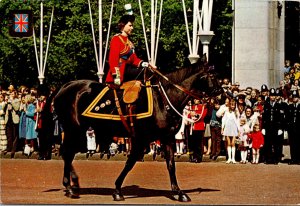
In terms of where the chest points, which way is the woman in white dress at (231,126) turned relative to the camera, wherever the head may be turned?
toward the camera

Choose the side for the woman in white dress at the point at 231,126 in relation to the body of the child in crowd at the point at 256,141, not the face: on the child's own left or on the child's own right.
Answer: on the child's own right

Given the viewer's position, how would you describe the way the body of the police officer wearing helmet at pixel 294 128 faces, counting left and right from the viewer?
facing the viewer

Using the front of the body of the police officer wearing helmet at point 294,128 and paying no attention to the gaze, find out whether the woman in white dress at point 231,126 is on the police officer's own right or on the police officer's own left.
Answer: on the police officer's own right

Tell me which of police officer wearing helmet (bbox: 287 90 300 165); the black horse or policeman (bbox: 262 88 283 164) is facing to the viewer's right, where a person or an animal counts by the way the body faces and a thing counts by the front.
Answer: the black horse

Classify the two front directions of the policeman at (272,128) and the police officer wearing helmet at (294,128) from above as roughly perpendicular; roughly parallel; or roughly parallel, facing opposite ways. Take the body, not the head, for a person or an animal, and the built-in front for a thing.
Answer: roughly parallel

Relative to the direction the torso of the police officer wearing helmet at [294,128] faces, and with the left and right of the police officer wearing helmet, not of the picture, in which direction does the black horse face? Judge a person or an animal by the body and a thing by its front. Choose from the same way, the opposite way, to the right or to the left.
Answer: to the left

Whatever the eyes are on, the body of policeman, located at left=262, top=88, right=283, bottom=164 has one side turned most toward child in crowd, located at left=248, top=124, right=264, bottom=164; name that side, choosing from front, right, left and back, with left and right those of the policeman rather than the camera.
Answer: right

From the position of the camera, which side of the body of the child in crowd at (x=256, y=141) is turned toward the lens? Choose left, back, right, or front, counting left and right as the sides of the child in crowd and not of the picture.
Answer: front
